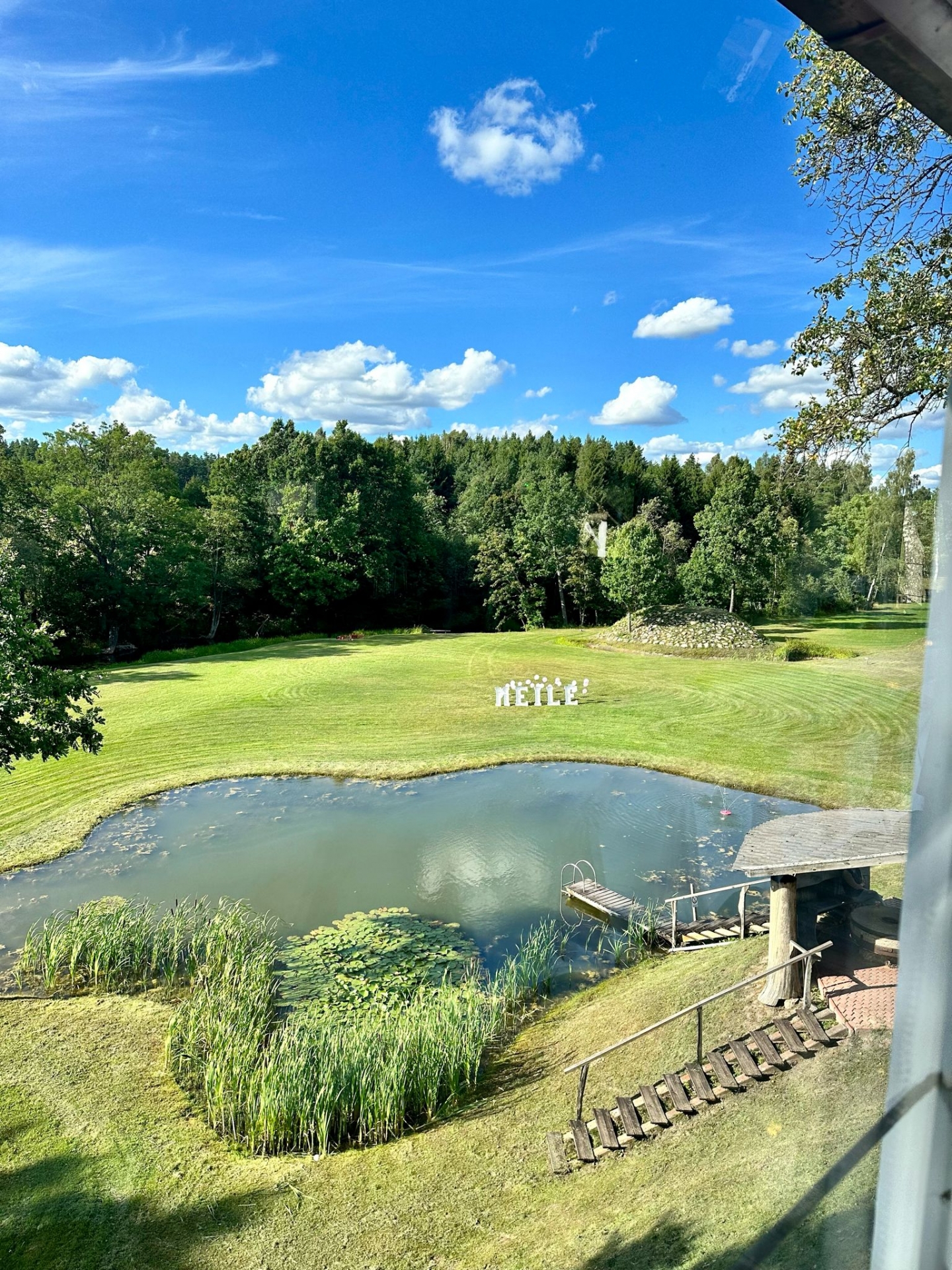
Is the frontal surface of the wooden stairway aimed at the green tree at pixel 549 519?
no

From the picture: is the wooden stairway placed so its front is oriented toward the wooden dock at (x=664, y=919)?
no
